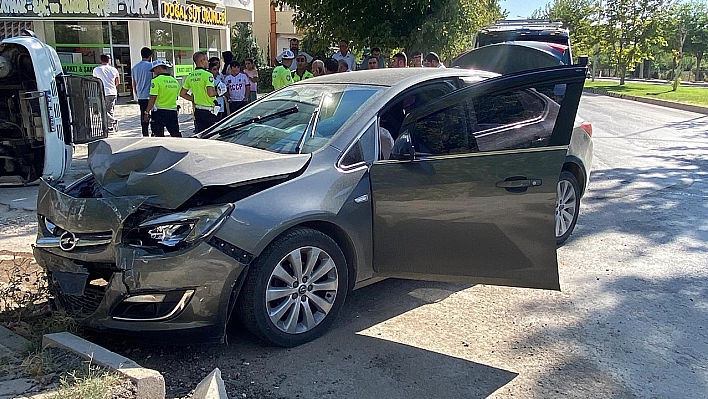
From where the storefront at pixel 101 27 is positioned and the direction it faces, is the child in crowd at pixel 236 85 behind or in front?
in front

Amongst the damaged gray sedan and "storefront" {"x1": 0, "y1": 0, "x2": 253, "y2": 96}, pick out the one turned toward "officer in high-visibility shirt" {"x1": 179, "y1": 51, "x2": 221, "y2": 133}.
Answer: the storefront

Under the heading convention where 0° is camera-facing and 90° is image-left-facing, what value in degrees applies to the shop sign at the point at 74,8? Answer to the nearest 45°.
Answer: approximately 0°

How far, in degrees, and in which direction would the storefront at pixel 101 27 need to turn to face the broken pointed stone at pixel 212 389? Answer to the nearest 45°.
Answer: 0° — it already faces it

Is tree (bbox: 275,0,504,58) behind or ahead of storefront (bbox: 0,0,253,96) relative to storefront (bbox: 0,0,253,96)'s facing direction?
ahead

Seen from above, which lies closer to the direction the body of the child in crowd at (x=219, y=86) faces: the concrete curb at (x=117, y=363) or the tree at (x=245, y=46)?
the concrete curb

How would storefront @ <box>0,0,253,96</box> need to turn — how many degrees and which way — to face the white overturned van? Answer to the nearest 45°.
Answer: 0° — it already faces it

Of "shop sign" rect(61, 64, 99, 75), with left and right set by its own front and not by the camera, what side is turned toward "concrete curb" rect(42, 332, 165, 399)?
front
